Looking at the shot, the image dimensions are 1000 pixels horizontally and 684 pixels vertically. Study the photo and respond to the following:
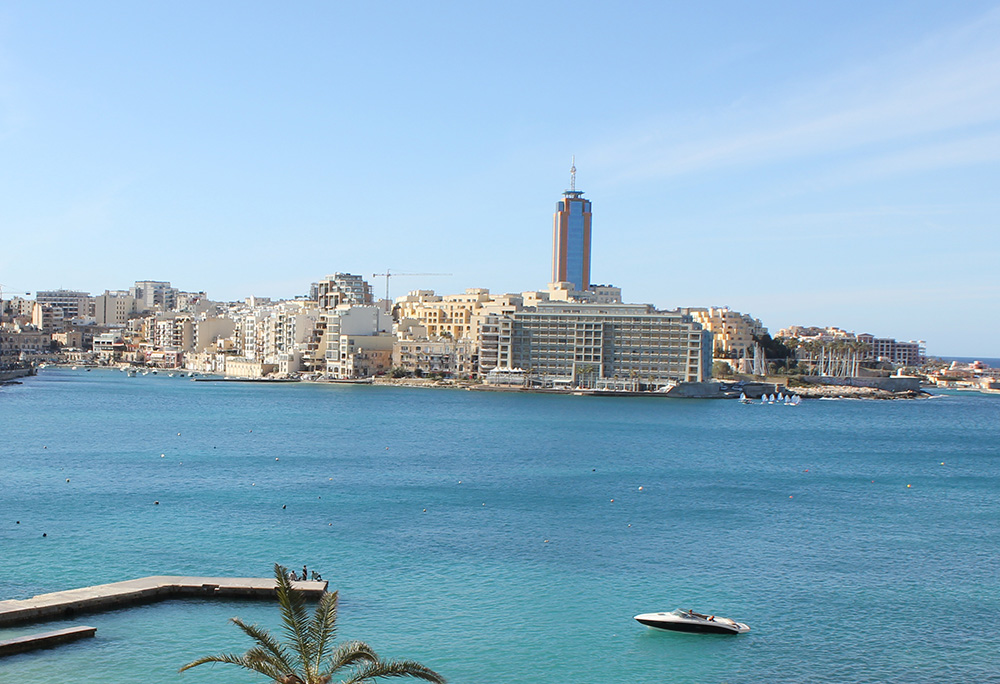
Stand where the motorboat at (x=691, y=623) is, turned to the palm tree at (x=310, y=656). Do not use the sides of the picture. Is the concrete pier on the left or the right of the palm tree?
right

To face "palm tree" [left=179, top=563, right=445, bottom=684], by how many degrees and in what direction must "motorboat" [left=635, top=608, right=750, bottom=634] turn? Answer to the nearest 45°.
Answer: approximately 45° to its left

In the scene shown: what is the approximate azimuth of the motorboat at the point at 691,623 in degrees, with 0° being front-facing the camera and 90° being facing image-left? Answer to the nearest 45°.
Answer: approximately 90°

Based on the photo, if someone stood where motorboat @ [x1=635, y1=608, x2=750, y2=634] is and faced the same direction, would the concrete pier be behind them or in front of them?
in front
